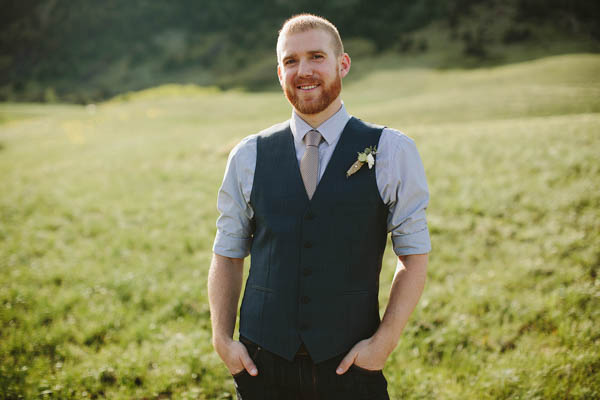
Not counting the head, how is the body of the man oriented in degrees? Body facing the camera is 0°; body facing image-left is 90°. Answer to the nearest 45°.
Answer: approximately 0°
